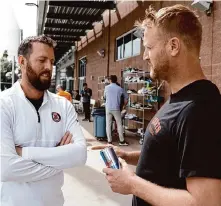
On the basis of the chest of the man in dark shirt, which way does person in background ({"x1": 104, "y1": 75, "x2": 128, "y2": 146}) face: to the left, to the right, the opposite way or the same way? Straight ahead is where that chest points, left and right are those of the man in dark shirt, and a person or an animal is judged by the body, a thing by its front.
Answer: to the right

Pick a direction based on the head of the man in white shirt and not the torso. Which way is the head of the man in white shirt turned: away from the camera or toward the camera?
toward the camera

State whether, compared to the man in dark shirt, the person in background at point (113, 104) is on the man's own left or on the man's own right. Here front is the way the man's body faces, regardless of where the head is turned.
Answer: on the man's own right

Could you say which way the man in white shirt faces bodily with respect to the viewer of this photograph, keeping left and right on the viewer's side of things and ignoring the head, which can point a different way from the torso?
facing the viewer and to the right of the viewer

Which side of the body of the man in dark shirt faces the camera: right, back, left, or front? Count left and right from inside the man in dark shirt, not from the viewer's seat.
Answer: left

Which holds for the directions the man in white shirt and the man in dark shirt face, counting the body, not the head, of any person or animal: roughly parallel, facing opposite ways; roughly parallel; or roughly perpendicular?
roughly perpendicular

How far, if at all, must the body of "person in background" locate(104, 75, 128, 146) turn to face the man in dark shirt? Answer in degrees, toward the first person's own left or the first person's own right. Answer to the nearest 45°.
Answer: approximately 180°

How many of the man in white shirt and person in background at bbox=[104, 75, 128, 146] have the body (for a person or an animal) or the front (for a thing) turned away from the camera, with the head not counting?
1

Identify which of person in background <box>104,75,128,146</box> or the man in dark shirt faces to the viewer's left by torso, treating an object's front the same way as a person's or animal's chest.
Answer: the man in dark shirt

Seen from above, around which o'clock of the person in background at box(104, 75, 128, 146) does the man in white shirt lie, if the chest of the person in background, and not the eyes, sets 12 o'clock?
The man in white shirt is roughly at 6 o'clock from the person in background.

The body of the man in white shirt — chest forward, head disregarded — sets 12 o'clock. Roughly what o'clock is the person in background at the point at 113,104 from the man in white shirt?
The person in background is roughly at 8 o'clock from the man in white shirt.

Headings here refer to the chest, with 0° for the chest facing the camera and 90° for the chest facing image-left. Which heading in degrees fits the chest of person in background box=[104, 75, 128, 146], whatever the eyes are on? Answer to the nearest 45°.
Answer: approximately 180°

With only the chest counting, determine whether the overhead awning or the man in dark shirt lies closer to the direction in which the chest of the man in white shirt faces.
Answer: the man in dark shirt

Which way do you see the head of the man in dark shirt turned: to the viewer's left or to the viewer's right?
to the viewer's left

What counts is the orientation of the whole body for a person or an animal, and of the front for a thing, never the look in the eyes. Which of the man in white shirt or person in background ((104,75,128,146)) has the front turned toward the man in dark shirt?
the man in white shirt
